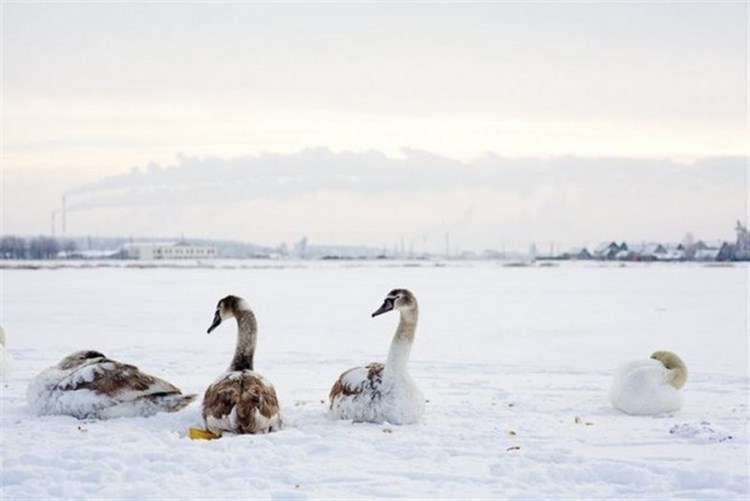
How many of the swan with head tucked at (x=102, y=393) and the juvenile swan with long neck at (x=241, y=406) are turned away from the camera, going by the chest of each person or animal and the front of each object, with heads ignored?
1

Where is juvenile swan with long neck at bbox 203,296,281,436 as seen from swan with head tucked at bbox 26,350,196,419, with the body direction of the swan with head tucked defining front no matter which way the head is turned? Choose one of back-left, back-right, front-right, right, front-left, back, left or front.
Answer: back-left

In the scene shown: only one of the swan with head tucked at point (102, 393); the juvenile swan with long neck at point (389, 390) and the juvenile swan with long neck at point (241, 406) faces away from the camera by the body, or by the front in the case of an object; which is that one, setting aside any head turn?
the juvenile swan with long neck at point (241, 406)

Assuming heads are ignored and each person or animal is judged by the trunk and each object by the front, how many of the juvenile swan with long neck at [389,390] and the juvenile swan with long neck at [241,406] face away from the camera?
1

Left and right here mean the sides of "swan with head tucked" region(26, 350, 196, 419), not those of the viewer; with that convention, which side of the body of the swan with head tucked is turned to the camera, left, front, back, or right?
left

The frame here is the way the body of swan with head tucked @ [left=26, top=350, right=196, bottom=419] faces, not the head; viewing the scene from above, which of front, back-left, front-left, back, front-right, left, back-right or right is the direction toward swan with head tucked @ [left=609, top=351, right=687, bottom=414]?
back

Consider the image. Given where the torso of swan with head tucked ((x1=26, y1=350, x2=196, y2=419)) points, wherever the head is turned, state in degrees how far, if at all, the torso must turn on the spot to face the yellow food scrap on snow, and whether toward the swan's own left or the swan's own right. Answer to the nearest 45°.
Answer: approximately 135° to the swan's own left

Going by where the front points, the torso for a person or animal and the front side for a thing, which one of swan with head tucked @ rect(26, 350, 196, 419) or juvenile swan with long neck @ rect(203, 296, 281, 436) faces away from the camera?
the juvenile swan with long neck

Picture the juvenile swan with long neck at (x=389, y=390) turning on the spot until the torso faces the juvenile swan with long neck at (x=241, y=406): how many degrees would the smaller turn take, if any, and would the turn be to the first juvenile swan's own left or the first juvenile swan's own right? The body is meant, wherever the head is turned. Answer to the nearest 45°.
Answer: approximately 90° to the first juvenile swan's own right

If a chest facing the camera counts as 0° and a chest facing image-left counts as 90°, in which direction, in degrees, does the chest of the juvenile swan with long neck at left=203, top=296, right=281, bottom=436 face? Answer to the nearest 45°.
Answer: approximately 180°
